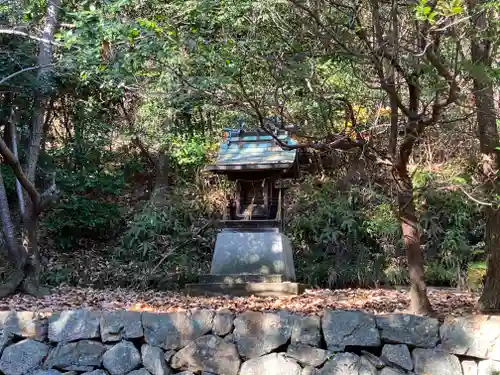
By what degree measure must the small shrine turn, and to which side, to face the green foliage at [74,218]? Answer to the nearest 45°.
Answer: approximately 135° to its right

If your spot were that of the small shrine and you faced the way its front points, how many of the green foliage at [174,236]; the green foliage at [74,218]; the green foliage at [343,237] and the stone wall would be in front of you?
1

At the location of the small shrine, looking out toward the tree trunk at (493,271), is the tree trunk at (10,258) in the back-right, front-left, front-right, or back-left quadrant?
back-right

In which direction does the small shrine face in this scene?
toward the camera

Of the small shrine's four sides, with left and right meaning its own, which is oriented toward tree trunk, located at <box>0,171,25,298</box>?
right

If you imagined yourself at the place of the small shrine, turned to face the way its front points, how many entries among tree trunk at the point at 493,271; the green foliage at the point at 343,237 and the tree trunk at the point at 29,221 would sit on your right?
1

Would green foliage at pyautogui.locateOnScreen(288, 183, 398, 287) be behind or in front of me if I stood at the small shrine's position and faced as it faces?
behind

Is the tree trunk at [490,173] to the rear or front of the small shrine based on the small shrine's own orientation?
to the front

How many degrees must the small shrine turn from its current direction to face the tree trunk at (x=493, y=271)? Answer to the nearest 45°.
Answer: approximately 45° to its left

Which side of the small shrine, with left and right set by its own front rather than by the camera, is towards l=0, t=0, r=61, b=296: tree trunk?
right

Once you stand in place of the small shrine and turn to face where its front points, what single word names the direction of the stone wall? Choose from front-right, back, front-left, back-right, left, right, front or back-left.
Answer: front
